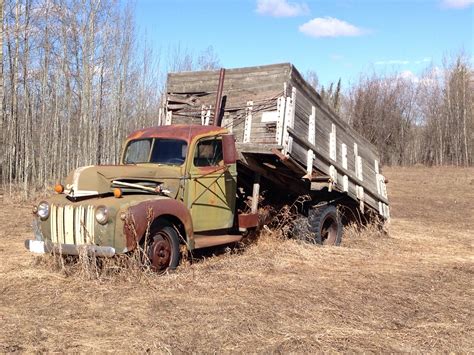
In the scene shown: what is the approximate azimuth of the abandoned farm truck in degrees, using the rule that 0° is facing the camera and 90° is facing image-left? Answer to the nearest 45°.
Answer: approximately 45°
